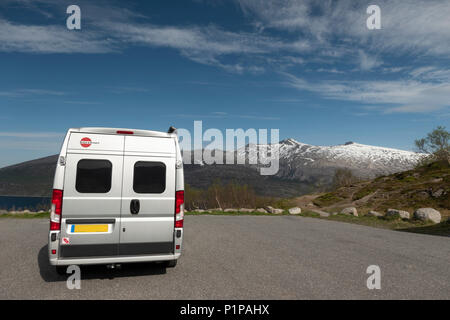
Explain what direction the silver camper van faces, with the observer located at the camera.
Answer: facing away from the viewer

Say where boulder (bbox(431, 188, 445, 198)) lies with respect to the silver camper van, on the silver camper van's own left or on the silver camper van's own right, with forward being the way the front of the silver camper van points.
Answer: on the silver camper van's own right
